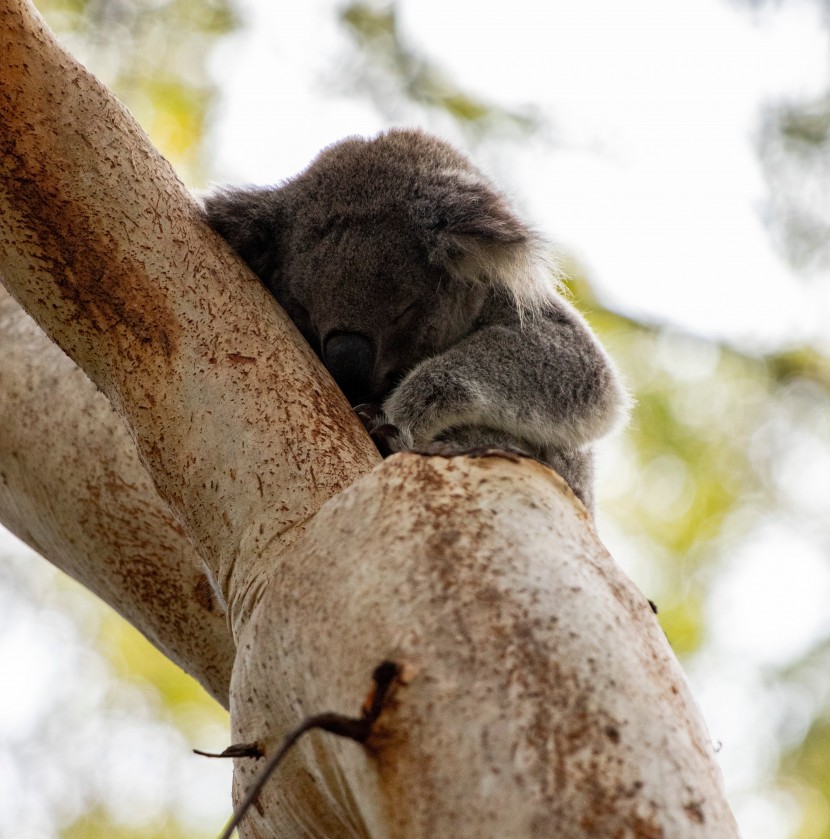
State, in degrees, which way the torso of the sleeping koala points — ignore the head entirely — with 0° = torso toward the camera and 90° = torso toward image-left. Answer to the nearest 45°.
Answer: approximately 45°
